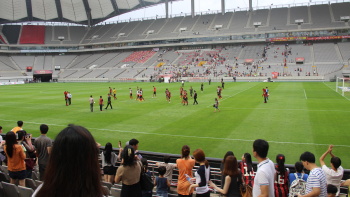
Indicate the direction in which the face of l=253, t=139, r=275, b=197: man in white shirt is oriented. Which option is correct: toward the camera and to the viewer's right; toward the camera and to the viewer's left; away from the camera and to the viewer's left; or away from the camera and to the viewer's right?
away from the camera and to the viewer's left

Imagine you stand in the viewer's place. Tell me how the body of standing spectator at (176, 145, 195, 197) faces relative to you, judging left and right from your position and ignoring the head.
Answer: facing away from the viewer

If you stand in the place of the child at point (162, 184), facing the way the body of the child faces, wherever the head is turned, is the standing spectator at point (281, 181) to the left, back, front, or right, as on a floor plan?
right

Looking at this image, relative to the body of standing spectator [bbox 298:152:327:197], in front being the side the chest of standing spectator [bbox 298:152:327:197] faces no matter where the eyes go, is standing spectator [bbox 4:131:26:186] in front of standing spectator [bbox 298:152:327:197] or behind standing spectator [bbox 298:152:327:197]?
in front

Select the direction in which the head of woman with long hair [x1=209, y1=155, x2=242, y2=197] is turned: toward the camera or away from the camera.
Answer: away from the camera

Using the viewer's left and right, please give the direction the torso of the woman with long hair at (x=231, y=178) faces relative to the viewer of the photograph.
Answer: facing away from the viewer and to the left of the viewer

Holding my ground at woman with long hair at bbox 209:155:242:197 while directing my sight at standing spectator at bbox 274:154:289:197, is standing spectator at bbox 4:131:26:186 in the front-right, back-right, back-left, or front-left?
back-left

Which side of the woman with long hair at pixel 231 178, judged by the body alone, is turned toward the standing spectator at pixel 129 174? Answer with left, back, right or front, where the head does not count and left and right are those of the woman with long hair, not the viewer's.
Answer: left

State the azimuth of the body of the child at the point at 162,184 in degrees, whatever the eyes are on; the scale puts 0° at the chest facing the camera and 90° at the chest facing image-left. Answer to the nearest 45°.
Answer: approximately 180°

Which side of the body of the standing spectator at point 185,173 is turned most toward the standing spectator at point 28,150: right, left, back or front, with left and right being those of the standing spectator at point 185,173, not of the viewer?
left
